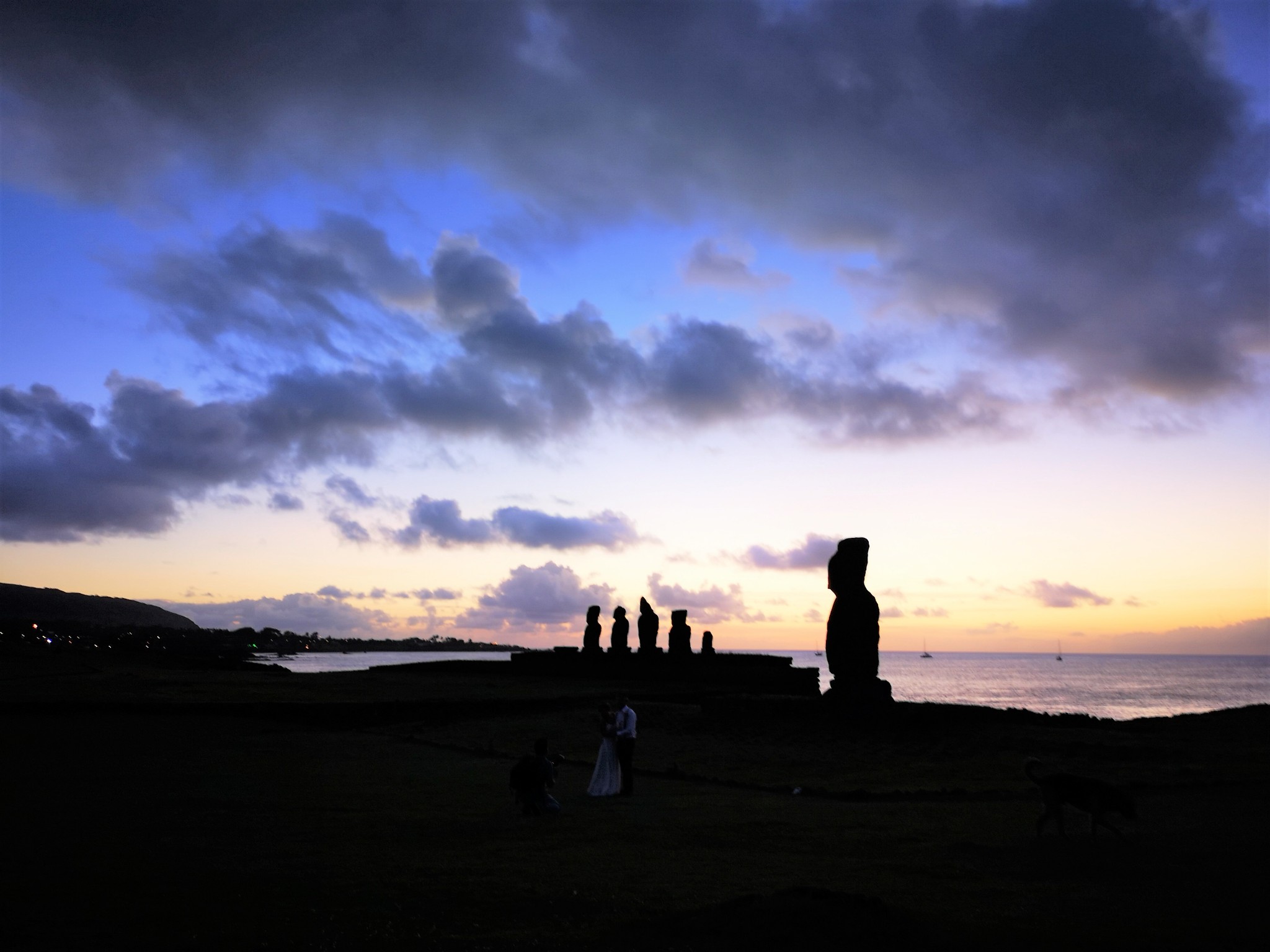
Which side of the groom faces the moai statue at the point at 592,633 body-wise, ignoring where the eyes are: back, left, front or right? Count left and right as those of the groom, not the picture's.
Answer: right

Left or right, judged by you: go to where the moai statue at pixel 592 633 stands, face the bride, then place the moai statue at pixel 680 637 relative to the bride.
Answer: left

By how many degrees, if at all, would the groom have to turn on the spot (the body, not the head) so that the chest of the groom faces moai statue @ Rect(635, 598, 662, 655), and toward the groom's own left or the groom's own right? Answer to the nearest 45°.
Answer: approximately 90° to the groom's own right

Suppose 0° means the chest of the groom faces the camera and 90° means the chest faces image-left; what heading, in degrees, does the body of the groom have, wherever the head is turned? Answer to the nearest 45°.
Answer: approximately 90°

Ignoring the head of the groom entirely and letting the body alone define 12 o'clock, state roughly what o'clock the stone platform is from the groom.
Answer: The stone platform is roughly at 3 o'clock from the groom.

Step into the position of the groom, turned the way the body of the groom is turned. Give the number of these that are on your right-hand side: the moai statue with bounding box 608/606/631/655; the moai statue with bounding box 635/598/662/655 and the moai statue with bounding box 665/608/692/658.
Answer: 3

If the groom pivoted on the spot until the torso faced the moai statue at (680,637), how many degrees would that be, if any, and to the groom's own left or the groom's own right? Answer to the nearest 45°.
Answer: approximately 90° to the groom's own right

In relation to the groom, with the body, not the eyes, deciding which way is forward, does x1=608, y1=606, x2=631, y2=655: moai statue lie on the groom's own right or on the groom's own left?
on the groom's own right
